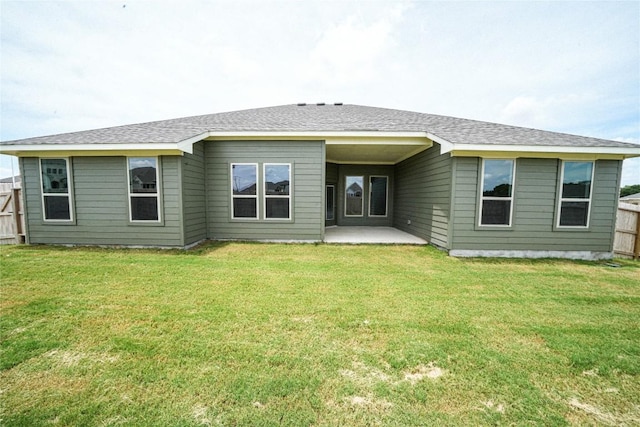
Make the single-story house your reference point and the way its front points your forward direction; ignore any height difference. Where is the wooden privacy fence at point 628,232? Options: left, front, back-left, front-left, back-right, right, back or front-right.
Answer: right

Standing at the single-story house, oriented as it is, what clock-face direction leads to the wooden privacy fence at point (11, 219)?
The wooden privacy fence is roughly at 9 o'clock from the single-story house.

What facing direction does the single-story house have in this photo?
away from the camera
